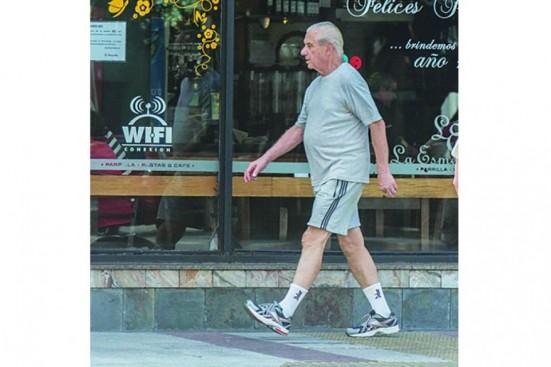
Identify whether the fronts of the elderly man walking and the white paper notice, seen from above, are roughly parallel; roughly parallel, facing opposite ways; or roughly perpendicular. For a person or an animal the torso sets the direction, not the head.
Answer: roughly perpendicular

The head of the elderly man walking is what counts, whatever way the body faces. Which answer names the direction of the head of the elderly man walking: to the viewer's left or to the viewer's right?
to the viewer's left

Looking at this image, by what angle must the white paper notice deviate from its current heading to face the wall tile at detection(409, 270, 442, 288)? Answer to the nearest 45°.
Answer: approximately 90° to its left

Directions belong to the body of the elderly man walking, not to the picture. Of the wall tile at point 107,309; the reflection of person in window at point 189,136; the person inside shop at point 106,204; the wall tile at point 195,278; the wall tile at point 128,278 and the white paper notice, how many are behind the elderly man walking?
0

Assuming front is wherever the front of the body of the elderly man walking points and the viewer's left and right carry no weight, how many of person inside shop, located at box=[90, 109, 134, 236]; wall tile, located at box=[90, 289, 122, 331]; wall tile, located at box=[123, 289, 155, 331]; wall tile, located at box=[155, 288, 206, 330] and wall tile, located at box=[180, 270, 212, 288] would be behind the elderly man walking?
0

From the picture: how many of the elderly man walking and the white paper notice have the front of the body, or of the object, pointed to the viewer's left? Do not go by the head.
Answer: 1

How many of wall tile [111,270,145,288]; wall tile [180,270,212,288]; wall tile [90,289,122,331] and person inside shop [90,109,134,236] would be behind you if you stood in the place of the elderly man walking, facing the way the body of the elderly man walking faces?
0

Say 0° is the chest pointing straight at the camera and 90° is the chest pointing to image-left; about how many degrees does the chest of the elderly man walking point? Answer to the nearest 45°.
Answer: approximately 90°

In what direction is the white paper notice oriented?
toward the camera

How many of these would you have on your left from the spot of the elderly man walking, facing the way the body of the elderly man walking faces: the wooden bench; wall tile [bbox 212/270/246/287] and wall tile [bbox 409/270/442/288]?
0

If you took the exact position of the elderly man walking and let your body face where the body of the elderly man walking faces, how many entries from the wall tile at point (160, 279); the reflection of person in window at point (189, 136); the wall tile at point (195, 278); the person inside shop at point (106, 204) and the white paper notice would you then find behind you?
0

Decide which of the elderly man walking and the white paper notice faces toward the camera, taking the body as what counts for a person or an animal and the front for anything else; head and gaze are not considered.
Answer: the white paper notice
